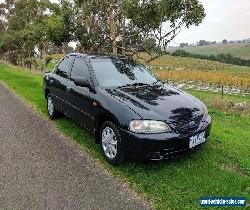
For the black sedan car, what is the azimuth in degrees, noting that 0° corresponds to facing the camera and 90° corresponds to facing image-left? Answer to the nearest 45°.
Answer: approximately 315°

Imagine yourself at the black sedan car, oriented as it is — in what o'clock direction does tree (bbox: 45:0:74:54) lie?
The tree is roughly at 7 o'clock from the black sedan car.
